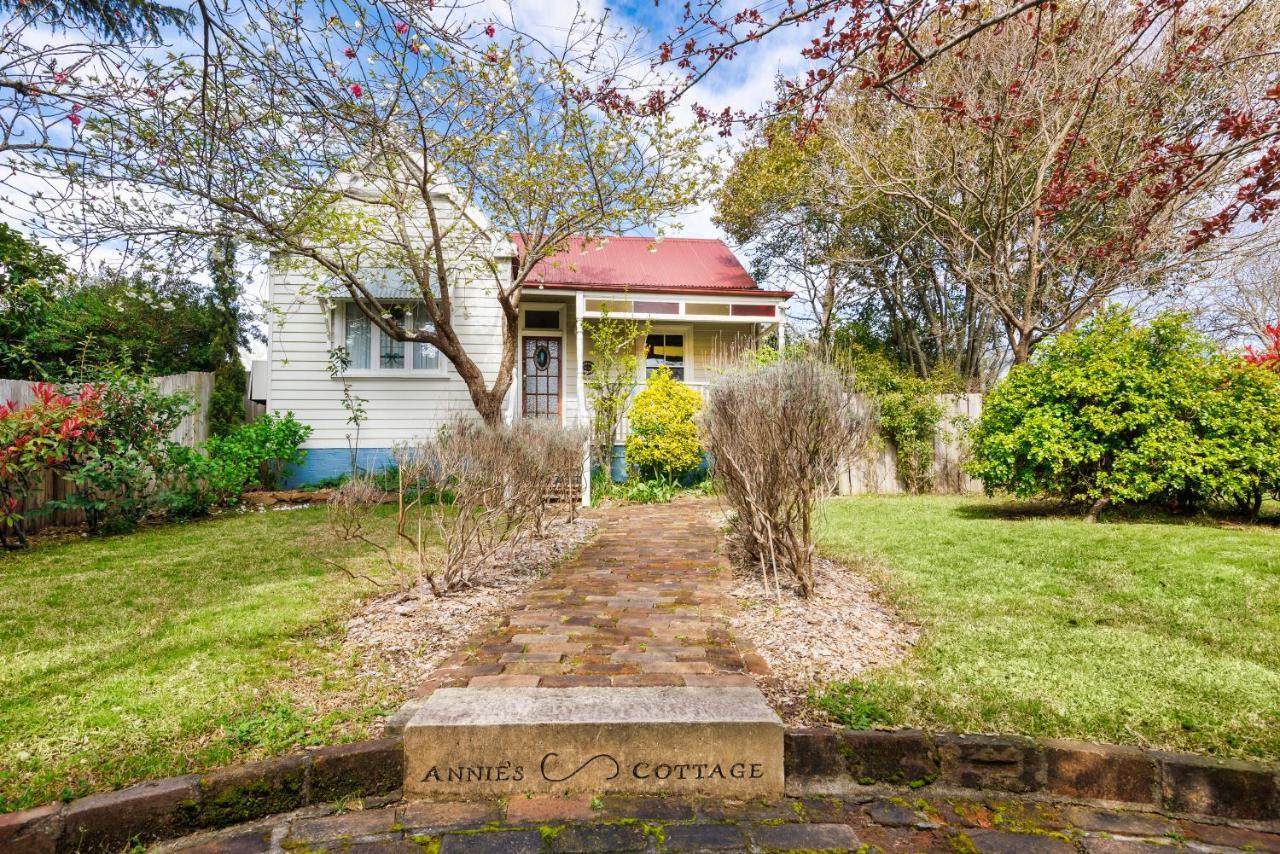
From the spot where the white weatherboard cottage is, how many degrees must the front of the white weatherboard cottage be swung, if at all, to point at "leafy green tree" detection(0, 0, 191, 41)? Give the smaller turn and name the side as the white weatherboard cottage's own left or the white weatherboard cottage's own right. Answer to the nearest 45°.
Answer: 0° — it already faces it

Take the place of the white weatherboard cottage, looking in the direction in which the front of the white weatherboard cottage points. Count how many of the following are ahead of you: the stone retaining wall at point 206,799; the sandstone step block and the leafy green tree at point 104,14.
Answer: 3

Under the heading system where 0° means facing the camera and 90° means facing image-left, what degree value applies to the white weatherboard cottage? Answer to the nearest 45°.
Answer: approximately 0°

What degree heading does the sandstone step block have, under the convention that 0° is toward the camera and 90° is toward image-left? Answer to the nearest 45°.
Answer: approximately 0°

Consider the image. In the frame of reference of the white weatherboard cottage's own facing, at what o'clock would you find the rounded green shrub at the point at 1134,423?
The rounded green shrub is roughly at 10 o'clock from the white weatherboard cottage.

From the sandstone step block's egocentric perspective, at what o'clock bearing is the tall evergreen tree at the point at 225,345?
The tall evergreen tree is roughly at 5 o'clock from the sandstone step block.

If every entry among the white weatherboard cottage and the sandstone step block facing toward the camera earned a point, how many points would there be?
2

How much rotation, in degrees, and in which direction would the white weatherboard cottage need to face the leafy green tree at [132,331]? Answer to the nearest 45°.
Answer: approximately 135° to its right

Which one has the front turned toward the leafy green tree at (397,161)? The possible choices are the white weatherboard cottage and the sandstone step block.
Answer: the white weatherboard cottage

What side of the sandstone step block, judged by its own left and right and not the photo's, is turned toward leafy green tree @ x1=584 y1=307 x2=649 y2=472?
back

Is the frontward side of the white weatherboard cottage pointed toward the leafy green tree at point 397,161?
yes

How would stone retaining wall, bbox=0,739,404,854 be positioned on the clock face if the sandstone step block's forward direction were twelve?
The stone retaining wall is roughly at 3 o'clock from the sandstone step block.
